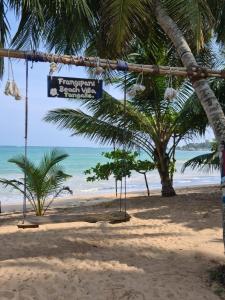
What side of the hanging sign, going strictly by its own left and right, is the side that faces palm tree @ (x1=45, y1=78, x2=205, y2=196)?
back

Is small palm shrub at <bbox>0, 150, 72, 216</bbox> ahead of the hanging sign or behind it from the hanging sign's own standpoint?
behind

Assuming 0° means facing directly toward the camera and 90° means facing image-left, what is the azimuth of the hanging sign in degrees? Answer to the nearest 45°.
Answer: approximately 0°
